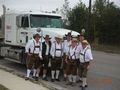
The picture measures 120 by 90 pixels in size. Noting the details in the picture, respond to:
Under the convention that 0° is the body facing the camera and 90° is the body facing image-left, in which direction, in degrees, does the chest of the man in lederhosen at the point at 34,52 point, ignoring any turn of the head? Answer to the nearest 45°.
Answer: approximately 315°

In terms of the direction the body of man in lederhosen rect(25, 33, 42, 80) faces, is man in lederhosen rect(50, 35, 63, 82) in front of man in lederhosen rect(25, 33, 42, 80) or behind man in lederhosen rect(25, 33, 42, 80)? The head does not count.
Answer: in front

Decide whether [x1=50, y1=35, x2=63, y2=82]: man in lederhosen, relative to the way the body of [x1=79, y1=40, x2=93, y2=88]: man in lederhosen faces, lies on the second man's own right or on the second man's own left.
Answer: on the second man's own right

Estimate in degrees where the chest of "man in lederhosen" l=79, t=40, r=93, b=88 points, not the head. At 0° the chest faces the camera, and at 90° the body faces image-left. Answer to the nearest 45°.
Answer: approximately 45°

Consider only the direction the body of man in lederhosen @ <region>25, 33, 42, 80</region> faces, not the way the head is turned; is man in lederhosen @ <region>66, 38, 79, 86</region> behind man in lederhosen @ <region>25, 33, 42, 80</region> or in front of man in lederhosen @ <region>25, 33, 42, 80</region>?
in front

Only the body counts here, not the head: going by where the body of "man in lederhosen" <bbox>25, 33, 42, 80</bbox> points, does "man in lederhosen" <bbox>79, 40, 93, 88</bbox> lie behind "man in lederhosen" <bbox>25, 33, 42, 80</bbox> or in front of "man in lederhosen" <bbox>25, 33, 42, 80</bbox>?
in front
